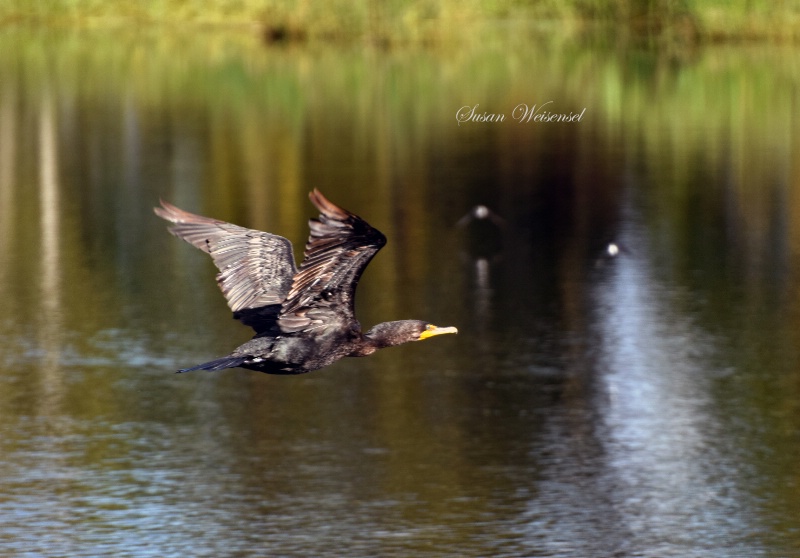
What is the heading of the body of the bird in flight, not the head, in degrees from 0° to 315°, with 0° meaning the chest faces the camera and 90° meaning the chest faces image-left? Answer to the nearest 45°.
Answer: approximately 270°
